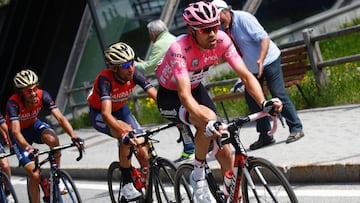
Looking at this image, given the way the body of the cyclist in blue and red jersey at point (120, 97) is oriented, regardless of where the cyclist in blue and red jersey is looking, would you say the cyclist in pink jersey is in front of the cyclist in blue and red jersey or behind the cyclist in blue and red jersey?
in front

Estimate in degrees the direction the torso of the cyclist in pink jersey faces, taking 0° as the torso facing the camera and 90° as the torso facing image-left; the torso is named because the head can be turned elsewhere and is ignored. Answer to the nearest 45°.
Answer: approximately 315°

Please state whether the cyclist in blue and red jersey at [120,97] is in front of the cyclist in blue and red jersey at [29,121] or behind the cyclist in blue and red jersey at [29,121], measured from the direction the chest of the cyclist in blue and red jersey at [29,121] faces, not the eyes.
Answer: in front

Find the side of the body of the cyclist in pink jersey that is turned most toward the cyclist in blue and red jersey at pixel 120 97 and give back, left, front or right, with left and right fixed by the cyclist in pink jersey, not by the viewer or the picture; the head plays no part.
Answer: back

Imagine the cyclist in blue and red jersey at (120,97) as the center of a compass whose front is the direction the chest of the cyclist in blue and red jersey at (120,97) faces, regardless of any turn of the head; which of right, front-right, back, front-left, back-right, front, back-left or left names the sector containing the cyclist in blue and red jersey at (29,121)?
back

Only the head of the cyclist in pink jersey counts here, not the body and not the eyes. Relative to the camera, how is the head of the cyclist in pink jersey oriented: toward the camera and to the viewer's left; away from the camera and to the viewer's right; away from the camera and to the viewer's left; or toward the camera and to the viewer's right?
toward the camera and to the viewer's right

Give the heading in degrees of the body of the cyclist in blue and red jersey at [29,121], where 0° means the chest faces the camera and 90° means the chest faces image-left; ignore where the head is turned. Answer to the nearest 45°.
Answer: approximately 315°

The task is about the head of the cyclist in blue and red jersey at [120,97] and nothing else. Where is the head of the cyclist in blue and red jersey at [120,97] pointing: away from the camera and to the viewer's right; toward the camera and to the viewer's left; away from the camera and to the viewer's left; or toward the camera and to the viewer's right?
toward the camera and to the viewer's right

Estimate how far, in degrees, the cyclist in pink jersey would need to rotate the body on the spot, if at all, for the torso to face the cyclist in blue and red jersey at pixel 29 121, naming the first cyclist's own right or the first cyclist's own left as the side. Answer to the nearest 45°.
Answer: approximately 180°
